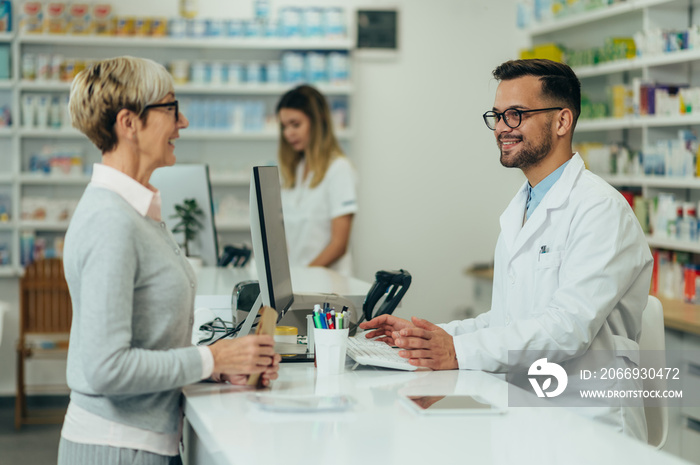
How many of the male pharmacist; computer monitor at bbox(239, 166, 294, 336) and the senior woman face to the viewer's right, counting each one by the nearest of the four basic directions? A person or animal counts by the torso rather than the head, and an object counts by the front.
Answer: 2

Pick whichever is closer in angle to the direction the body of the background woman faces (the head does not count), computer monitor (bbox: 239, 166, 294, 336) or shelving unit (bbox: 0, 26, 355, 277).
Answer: the computer monitor

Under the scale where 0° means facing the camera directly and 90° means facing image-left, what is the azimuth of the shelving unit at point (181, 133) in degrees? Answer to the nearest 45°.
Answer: approximately 0°

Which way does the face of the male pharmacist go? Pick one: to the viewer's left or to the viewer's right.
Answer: to the viewer's left

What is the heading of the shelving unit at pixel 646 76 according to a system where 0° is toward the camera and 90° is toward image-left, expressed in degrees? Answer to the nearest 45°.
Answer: approximately 45°

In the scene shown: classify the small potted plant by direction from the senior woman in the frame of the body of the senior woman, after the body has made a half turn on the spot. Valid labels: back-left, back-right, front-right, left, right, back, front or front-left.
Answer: right

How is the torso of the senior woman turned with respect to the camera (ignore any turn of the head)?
to the viewer's right

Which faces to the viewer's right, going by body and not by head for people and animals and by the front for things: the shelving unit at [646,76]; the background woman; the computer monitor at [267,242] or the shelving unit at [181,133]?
the computer monitor

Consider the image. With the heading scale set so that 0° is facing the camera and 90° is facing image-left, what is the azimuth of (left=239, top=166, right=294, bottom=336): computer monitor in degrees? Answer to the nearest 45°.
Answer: approximately 270°

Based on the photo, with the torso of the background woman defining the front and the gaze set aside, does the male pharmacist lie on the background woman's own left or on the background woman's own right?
on the background woman's own left

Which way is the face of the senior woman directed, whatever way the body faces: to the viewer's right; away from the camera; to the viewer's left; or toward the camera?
to the viewer's right
